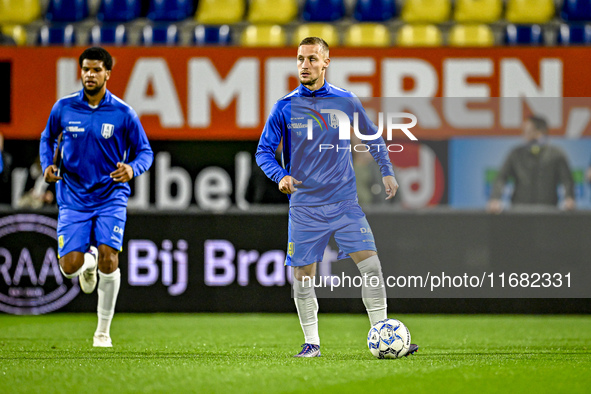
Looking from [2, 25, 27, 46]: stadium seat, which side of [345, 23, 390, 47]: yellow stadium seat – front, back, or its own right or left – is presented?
right

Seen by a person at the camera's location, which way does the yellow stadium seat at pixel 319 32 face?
facing the viewer

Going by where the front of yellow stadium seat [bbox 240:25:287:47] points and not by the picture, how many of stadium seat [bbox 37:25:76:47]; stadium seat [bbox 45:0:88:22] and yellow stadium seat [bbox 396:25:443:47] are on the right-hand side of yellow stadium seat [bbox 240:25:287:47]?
2

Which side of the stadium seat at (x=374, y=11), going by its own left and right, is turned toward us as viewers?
front

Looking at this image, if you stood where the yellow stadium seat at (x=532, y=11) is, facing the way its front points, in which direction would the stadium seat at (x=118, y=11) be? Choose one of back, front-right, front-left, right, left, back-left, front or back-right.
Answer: right

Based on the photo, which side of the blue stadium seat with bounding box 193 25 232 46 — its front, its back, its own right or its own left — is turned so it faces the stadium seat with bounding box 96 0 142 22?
right

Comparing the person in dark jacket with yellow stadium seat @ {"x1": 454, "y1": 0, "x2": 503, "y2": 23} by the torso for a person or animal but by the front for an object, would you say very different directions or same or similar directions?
same or similar directions

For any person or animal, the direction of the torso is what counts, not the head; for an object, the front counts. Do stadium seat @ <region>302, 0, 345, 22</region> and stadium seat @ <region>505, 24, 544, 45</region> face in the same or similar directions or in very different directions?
same or similar directions

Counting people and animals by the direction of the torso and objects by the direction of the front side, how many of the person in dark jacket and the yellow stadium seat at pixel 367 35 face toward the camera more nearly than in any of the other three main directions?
2

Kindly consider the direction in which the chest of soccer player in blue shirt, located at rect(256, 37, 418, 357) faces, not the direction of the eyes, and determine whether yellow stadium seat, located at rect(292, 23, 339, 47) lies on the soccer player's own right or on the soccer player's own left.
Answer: on the soccer player's own right

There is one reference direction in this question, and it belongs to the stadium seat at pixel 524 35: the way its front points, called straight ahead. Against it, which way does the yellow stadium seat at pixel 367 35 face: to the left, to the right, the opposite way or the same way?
the same way

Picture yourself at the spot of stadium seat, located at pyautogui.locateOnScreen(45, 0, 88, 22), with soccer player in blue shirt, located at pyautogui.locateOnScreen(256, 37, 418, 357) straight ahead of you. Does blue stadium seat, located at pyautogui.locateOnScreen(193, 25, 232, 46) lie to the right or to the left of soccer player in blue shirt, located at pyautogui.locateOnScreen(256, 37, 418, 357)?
left

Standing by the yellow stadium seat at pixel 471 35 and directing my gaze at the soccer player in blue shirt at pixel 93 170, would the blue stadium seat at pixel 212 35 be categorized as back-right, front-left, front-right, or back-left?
front-right

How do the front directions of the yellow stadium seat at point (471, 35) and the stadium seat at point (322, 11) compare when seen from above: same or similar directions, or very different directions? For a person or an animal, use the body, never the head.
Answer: same or similar directions

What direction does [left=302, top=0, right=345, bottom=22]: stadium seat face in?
toward the camera

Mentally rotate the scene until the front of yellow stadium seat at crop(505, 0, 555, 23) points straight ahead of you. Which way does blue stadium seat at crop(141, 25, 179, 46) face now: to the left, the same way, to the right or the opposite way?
the same way

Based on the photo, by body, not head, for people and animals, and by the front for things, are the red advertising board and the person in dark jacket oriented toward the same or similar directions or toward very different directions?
same or similar directions

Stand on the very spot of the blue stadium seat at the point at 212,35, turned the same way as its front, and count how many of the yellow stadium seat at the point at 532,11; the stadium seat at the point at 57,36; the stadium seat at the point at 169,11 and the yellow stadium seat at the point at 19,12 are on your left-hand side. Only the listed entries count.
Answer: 1

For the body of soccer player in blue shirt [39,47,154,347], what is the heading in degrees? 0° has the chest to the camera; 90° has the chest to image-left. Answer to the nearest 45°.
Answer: approximately 0°
